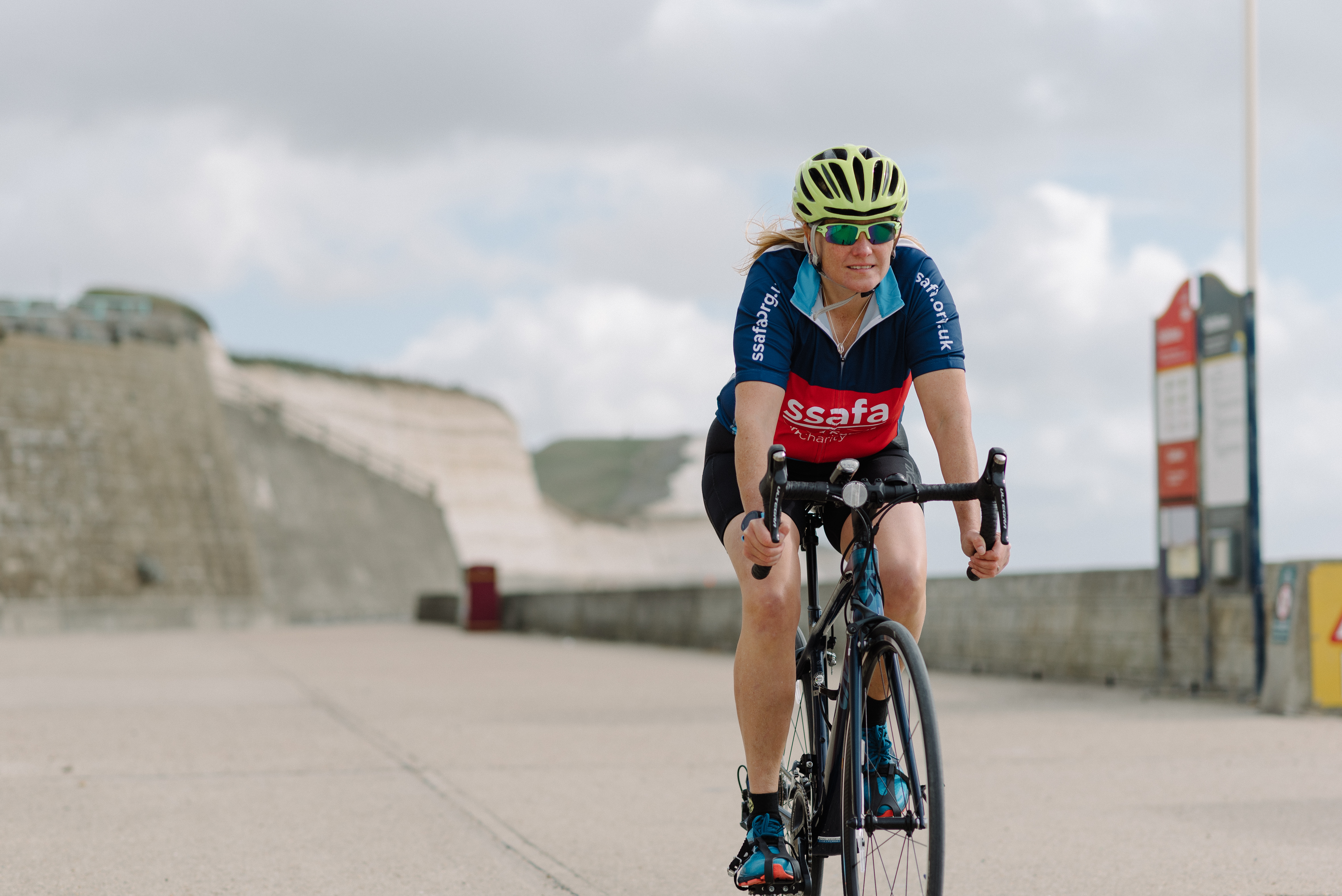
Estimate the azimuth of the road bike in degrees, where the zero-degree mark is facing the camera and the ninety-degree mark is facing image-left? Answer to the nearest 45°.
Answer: approximately 0°

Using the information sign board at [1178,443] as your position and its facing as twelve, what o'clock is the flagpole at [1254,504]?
The flagpole is roughly at 9 o'clock from the information sign board.

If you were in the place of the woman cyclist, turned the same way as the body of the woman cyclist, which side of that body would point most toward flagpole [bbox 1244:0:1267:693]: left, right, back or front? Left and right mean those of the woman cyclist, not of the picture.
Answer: back

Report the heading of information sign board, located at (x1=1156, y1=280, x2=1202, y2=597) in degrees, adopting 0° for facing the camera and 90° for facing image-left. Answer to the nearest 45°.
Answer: approximately 45°

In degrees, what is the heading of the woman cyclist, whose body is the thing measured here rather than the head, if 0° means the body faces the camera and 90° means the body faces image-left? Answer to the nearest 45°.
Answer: approximately 0°

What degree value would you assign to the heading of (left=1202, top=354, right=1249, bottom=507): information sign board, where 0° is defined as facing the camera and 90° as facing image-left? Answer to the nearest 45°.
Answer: approximately 45°

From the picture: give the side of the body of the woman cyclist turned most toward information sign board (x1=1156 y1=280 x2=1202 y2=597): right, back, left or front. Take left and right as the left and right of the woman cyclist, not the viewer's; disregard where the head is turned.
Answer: back

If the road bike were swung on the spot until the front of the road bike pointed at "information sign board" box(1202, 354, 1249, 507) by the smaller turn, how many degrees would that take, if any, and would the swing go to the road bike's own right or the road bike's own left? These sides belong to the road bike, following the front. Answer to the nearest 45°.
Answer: approximately 180°

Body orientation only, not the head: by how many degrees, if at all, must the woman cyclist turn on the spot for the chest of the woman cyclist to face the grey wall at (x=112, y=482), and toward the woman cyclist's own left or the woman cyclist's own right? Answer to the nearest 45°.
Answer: approximately 135° to the woman cyclist's own right
